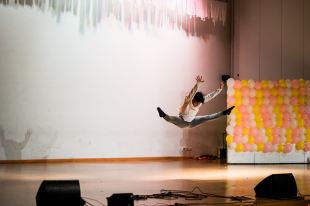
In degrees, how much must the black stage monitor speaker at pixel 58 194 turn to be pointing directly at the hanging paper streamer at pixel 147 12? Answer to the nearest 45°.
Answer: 0° — it already faces it

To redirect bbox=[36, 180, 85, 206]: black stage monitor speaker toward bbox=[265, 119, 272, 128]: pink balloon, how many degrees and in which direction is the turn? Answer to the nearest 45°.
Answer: approximately 45° to its right

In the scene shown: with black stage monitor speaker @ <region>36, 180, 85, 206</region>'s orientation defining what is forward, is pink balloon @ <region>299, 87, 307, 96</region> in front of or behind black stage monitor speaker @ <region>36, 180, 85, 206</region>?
in front

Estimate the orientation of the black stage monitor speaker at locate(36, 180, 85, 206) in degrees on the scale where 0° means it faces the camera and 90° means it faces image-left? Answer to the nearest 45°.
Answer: approximately 180°

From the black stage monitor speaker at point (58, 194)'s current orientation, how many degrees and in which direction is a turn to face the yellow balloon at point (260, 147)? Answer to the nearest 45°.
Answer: approximately 45° to its right

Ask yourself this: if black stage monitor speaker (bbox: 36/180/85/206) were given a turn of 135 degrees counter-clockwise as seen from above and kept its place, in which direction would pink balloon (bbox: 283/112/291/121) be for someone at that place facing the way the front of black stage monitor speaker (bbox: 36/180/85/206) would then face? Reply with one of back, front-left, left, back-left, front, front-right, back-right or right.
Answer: back

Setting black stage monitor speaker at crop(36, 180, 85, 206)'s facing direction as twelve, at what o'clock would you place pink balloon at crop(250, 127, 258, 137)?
The pink balloon is roughly at 1 o'clock from the black stage monitor speaker.

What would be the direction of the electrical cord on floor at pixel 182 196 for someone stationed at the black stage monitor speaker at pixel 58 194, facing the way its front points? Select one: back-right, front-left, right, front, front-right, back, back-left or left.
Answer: front-right

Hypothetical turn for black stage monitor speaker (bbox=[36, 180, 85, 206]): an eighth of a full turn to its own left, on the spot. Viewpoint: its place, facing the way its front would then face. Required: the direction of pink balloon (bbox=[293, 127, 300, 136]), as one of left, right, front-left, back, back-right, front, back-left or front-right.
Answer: right

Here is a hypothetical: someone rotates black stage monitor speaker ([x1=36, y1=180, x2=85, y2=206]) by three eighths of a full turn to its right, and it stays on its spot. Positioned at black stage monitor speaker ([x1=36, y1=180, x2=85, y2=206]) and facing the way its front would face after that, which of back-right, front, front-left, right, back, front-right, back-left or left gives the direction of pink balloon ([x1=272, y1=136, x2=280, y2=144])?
left

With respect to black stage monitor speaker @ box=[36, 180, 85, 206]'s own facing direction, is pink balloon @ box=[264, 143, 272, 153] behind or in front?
in front

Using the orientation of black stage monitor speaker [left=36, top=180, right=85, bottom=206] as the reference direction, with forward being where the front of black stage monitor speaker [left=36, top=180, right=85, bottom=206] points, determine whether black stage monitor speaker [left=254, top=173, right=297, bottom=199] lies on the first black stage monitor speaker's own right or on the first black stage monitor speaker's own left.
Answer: on the first black stage monitor speaker's own right

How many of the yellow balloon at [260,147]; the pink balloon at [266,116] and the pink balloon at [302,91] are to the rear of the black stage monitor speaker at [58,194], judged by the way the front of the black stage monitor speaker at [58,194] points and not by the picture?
0

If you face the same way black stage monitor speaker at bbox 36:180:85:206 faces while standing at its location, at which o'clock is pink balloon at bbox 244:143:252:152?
The pink balloon is roughly at 1 o'clock from the black stage monitor speaker.

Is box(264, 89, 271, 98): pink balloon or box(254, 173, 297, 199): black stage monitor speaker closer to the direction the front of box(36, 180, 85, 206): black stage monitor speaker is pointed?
the pink balloon

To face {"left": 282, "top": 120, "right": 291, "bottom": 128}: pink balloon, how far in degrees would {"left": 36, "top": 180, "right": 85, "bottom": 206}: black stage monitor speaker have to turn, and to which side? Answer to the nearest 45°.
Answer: approximately 45° to its right
